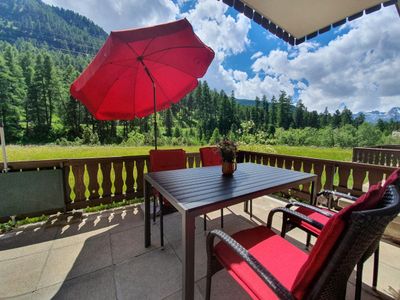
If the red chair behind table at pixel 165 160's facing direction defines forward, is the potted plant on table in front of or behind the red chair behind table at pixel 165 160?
in front

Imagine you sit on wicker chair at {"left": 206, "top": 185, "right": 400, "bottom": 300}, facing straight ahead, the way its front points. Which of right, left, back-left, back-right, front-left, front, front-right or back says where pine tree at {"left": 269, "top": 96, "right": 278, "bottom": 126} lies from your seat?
front-right

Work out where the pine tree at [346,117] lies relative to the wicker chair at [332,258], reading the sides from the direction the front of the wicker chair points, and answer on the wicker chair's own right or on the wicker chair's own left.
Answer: on the wicker chair's own right

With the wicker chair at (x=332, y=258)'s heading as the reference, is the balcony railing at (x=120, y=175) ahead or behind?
ahead

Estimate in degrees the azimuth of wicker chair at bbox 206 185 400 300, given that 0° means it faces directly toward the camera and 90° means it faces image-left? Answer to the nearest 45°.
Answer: approximately 135°

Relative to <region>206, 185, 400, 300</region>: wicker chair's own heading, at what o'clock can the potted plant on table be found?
The potted plant on table is roughly at 12 o'clock from the wicker chair.

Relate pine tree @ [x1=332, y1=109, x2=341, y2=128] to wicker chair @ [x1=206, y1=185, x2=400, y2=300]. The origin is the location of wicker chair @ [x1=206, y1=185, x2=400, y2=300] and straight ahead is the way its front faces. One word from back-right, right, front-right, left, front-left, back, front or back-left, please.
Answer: front-right

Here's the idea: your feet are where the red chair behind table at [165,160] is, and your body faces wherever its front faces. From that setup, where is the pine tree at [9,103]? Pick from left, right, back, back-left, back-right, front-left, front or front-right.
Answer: back

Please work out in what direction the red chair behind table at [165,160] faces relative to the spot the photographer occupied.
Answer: facing the viewer and to the right of the viewer

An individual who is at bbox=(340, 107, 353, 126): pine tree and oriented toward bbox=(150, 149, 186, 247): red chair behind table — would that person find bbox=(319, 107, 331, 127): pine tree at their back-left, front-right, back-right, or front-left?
front-right

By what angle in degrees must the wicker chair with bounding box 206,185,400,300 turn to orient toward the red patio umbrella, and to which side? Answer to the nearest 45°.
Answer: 0° — it already faces it

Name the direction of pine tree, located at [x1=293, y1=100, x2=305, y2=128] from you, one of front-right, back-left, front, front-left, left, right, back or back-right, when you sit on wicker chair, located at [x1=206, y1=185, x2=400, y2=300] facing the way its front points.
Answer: front-right

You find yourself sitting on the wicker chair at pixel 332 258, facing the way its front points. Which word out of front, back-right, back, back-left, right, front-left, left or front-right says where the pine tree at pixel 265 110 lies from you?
front-right
